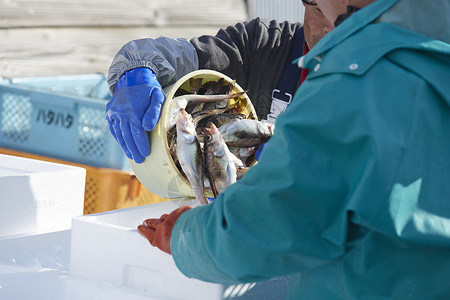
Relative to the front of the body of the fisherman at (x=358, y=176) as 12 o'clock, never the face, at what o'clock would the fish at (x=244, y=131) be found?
The fish is roughly at 1 o'clock from the fisherman.

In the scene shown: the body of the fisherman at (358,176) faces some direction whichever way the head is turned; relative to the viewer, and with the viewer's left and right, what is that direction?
facing away from the viewer and to the left of the viewer

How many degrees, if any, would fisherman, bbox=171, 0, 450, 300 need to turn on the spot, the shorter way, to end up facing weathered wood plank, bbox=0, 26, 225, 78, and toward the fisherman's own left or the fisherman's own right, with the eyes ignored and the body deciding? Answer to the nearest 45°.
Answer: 0° — they already face it

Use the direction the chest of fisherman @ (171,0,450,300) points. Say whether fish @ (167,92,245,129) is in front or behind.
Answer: in front

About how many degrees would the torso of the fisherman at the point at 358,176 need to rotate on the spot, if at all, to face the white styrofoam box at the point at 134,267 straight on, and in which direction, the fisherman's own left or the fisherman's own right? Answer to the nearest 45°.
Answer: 0° — they already face it

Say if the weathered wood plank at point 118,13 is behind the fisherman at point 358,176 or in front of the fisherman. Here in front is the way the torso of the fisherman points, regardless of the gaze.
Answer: in front

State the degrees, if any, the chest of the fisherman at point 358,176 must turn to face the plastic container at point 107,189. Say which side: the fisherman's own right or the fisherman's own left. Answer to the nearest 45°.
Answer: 0° — they already face it

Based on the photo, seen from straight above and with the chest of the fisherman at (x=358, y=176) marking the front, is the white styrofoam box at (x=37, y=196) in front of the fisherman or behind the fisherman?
in front
